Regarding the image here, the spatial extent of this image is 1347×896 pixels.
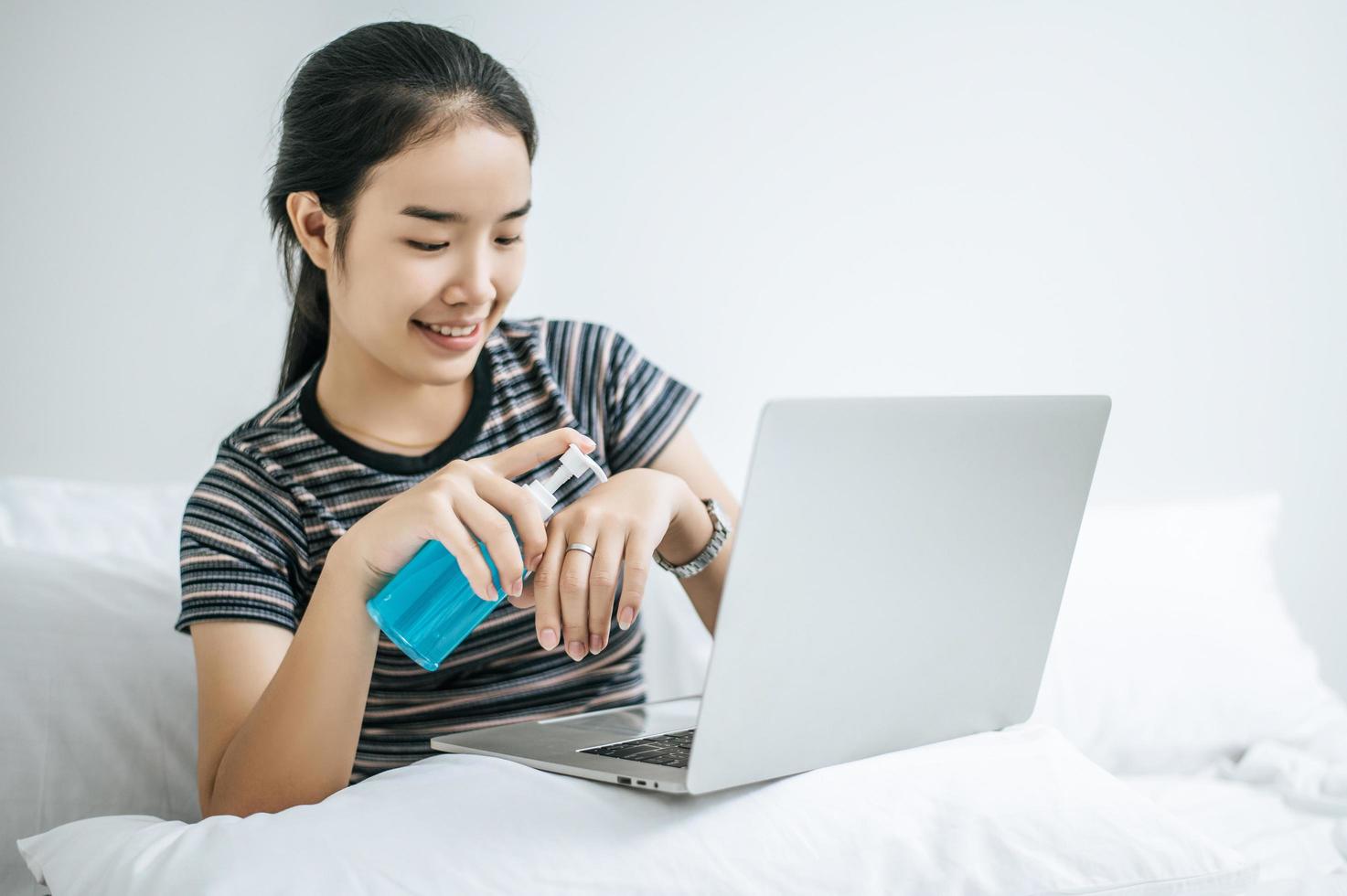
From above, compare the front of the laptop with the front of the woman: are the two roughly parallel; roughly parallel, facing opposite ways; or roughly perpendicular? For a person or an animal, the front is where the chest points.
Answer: roughly parallel, facing opposite ways

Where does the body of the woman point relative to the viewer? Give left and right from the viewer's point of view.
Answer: facing the viewer and to the right of the viewer

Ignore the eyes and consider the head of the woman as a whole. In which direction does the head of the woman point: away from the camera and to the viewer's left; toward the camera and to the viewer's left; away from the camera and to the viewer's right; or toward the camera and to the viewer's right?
toward the camera and to the viewer's right

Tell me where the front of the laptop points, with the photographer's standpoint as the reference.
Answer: facing away from the viewer and to the left of the viewer

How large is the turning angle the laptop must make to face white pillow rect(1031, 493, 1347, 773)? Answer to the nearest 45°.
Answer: approximately 90° to its right

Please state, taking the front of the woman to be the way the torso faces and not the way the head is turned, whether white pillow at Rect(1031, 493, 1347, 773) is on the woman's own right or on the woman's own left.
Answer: on the woman's own left

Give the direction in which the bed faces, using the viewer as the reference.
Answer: facing the viewer
